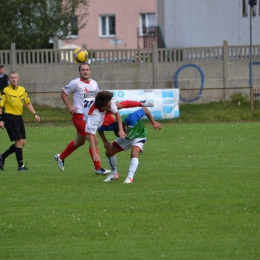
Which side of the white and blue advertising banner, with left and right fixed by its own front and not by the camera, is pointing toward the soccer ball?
front

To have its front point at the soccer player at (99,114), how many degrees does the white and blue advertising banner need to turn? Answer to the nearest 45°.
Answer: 0° — it already faces them

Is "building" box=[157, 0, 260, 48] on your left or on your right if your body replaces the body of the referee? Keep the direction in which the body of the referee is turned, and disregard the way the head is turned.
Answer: on your left

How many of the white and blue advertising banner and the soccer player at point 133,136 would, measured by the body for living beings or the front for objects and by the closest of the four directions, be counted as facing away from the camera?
0

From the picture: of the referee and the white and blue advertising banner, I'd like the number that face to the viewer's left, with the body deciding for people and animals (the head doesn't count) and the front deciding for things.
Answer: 0

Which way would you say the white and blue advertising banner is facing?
toward the camera

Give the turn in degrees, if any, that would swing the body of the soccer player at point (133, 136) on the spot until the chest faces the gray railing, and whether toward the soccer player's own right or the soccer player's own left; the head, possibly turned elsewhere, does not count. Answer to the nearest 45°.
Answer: approximately 135° to the soccer player's own right

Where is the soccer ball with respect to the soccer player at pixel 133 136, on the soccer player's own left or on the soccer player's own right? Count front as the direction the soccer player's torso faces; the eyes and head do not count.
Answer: on the soccer player's own right

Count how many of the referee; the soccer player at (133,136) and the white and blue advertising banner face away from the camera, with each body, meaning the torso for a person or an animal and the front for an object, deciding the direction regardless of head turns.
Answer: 0

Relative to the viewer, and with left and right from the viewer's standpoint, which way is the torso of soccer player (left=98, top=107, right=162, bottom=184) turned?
facing the viewer and to the left of the viewer

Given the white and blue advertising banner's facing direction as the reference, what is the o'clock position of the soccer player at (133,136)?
The soccer player is roughly at 12 o'clock from the white and blue advertising banner.

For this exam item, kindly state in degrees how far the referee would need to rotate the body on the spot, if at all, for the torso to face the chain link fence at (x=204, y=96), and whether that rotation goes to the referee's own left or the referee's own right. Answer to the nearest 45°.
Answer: approximately 90° to the referee's own left

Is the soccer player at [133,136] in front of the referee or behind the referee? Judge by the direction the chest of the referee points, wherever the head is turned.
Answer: in front
